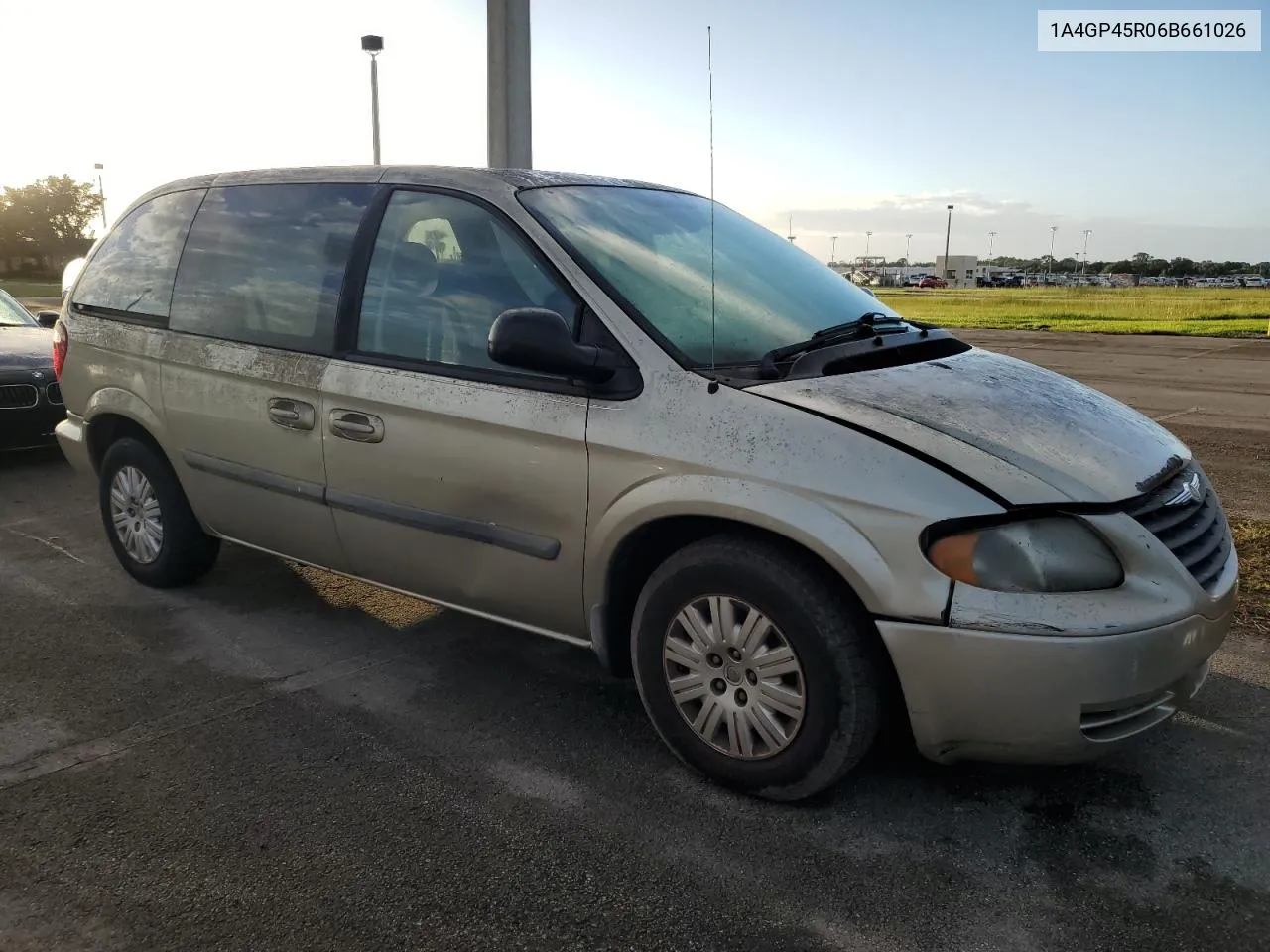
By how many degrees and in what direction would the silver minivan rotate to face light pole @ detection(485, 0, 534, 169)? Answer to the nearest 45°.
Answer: approximately 135° to its left

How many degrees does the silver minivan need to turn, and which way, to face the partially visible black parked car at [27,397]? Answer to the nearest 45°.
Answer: approximately 180°

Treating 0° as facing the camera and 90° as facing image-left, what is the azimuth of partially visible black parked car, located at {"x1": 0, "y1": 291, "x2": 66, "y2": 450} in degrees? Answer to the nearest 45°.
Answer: approximately 315°

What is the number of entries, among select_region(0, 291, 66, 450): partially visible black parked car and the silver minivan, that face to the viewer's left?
0

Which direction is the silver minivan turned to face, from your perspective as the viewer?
facing the viewer and to the right of the viewer
